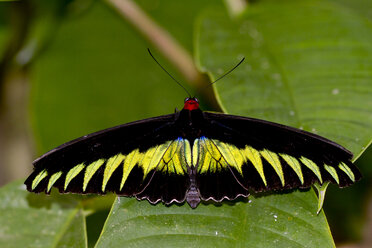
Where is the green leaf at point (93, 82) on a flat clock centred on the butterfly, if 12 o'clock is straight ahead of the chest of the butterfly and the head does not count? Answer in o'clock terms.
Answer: The green leaf is roughly at 11 o'clock from the butterfly.

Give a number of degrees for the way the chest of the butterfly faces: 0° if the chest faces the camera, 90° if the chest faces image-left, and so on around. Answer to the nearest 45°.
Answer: approximately 180°
